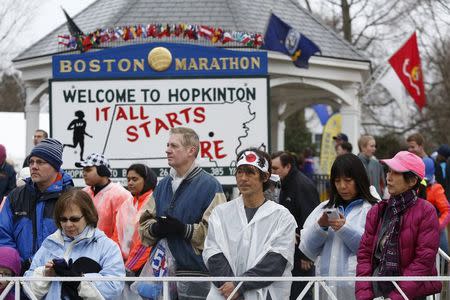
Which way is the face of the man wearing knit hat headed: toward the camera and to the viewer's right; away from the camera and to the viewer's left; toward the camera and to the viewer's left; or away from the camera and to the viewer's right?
toward the camera and to the viewer's left

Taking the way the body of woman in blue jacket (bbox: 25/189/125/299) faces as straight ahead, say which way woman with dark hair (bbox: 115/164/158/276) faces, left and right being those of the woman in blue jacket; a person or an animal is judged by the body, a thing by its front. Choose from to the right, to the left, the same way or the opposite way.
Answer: the same way

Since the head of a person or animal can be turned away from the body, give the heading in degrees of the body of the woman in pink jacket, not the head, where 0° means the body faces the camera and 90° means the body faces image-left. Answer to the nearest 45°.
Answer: approximately 45°

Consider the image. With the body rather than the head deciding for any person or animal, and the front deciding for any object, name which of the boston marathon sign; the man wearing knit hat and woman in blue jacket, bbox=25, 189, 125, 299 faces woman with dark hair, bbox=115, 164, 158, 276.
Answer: the boston marathon sign

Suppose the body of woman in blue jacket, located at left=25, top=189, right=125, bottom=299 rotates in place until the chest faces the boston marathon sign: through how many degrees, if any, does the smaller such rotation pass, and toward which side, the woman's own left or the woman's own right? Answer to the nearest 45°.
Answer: approximately 135° to the woman's own right

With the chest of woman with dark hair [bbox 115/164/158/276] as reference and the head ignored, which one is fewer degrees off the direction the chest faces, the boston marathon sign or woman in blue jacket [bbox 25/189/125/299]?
the woman in blue jacket

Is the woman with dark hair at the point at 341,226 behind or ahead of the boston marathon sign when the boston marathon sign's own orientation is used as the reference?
ahead

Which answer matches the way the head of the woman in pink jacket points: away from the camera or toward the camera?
toward the camera

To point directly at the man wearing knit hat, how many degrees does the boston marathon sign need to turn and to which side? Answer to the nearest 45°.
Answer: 0° — it already faces them

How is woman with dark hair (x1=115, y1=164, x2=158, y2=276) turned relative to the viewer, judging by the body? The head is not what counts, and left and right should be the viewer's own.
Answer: facing the viewer and to the left of the viewer

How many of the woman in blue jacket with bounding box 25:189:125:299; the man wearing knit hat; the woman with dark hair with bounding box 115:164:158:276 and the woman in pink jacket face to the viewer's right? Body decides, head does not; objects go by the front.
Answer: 0

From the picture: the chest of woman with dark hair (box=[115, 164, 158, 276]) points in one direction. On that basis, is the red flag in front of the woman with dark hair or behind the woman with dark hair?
behind

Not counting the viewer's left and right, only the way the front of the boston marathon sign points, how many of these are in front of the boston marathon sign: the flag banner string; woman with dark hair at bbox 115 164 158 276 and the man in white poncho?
2

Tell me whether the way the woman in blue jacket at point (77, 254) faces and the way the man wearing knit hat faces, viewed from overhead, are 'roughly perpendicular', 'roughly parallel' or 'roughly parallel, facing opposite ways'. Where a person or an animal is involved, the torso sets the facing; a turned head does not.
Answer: roughly parallel

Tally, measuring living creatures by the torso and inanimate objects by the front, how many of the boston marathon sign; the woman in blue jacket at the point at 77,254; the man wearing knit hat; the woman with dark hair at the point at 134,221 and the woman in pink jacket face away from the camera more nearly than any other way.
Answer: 0

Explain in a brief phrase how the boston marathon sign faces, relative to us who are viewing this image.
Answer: facing the viewer
